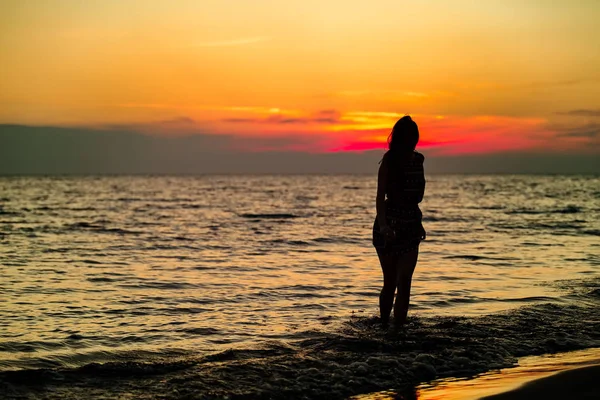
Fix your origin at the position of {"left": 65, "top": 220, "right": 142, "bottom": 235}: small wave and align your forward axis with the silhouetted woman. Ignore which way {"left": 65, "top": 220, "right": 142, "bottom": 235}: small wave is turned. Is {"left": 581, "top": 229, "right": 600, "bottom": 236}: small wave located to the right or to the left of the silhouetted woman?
left

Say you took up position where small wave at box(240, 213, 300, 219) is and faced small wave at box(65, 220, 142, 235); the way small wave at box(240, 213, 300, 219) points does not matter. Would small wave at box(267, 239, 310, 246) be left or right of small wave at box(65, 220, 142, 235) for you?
left

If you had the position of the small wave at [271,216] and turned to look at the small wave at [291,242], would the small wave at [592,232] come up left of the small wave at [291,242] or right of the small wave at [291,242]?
left

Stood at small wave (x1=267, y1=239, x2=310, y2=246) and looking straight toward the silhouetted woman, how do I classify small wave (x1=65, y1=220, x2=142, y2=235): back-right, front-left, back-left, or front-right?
back-right
